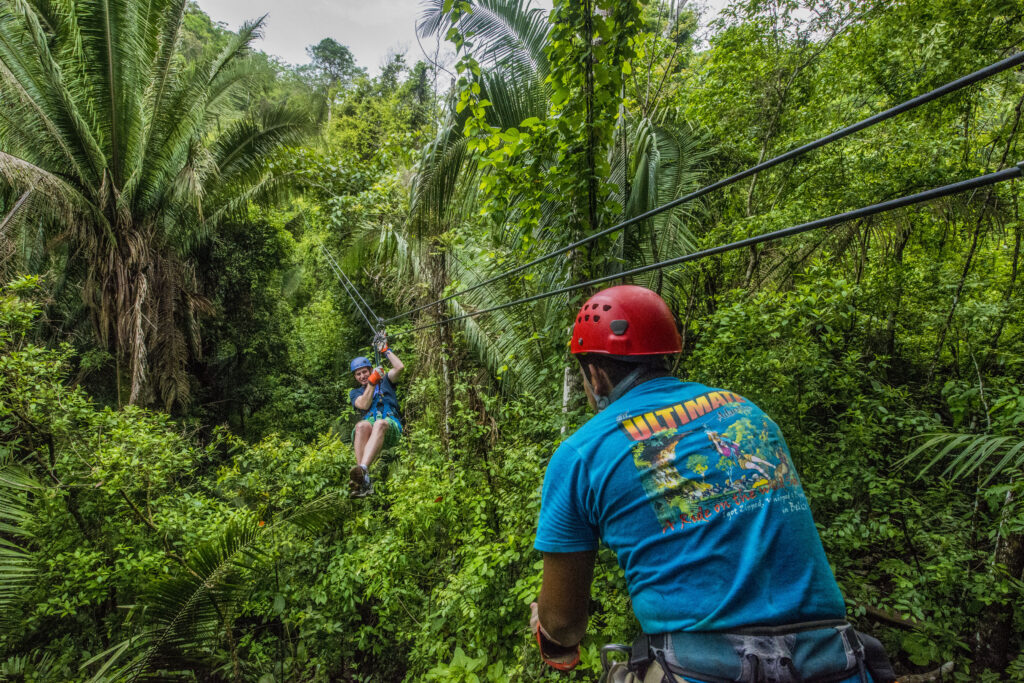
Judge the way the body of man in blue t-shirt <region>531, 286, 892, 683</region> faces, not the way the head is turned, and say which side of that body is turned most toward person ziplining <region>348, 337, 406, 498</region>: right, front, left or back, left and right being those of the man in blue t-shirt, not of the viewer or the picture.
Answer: front

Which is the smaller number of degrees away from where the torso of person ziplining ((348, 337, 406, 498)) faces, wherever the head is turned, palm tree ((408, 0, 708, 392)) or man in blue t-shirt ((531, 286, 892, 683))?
the man in blue t-shirt

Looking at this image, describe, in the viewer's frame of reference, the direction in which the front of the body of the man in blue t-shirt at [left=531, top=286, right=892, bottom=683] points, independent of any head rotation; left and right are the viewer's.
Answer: facing away from the viewer and to the left of the viewer

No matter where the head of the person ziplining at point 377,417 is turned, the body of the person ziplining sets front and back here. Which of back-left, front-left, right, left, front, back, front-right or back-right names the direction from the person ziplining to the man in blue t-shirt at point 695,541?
front-left

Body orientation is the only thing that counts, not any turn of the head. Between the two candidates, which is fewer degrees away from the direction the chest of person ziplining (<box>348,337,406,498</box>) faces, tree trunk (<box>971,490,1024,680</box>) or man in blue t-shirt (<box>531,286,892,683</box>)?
the man in blue t-shirt

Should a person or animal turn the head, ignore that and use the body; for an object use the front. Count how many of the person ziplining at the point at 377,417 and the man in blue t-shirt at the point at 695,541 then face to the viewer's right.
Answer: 0

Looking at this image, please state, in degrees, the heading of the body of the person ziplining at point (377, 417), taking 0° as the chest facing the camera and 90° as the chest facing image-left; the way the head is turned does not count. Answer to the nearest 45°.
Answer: approximately 45°

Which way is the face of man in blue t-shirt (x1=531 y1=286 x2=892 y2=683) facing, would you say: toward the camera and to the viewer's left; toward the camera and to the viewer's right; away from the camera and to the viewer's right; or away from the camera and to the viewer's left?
away from the camera and to the viewer's left

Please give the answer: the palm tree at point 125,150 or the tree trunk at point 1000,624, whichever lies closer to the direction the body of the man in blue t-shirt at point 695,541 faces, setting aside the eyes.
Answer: the palm tree

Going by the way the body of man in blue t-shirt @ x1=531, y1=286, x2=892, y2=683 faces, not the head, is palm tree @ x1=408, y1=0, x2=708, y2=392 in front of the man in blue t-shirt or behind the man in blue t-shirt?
in front

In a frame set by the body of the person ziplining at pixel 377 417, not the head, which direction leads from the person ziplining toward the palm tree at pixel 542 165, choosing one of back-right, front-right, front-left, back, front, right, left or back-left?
left
